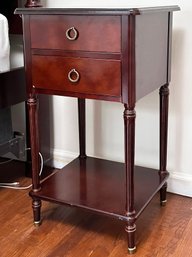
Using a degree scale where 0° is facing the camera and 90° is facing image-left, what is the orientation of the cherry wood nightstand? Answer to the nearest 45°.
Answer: approximately 45°
